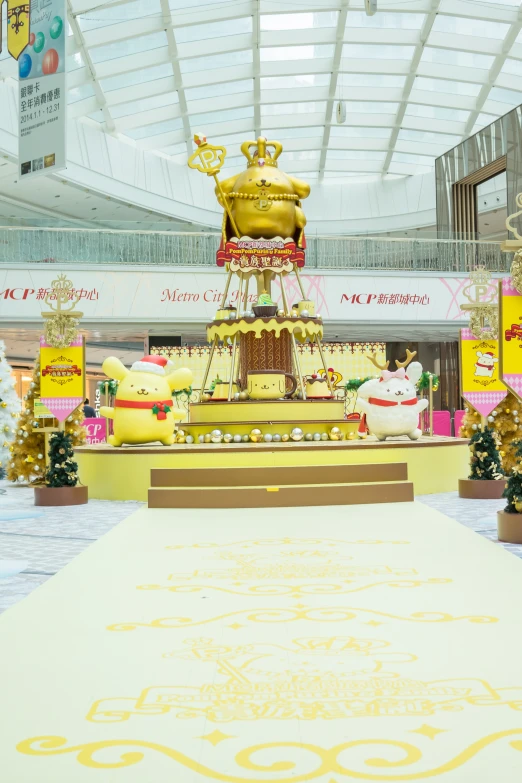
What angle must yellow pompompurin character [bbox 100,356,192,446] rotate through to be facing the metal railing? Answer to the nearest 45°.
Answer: approximately 180°

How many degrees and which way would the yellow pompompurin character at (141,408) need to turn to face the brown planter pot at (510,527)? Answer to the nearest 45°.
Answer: approximately 45° to its left

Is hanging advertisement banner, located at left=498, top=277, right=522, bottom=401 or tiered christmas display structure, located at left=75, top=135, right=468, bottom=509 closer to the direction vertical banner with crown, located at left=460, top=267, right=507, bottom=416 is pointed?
the hanging advertisement banner

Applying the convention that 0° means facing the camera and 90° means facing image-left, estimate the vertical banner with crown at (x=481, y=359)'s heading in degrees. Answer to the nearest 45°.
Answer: approximately 0°

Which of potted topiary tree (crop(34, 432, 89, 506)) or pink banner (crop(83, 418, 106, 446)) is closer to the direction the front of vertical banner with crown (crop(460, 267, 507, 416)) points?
the potted topiary tree

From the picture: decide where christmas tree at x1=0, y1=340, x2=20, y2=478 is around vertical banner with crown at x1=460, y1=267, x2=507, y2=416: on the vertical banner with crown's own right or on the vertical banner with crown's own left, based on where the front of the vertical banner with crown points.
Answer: on the vertical banner with crown's own right

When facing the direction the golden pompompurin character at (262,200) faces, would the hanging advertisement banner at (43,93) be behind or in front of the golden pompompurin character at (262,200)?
in front

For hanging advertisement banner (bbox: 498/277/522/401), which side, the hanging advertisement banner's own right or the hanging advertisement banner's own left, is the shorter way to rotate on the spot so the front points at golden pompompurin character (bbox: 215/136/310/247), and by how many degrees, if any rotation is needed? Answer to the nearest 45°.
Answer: approximately 135° to the hanging advertisement banner's own right

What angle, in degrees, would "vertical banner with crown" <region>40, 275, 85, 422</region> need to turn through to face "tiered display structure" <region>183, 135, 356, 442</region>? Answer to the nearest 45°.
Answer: approximately 135° to its left

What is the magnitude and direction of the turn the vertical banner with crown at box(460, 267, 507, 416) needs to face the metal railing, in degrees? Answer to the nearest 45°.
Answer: approximately 135° to its right

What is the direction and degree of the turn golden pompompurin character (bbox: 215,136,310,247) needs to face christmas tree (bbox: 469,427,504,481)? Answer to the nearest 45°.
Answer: approximately 45° to its left

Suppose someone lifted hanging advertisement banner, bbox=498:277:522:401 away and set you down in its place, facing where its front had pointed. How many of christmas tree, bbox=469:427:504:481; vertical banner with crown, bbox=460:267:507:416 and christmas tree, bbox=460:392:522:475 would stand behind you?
3
